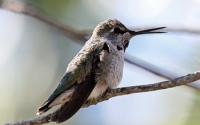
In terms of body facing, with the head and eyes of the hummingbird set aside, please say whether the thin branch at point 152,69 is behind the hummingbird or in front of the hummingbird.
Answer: in front

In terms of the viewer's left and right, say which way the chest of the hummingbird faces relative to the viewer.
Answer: facing to the right of the viewer
